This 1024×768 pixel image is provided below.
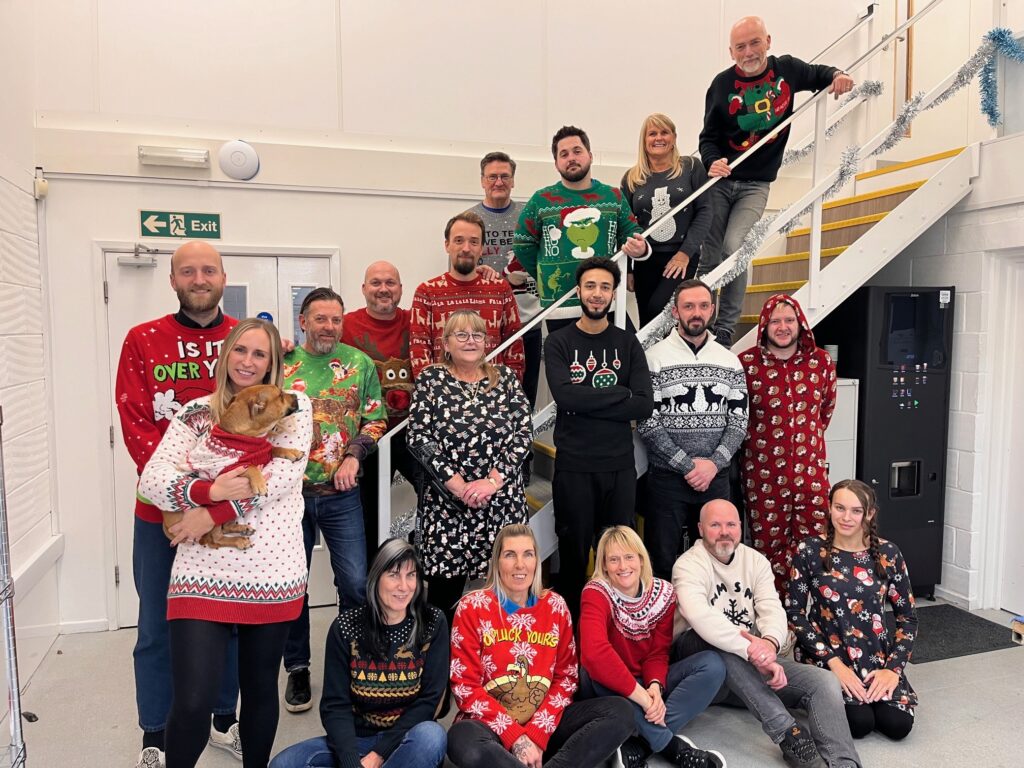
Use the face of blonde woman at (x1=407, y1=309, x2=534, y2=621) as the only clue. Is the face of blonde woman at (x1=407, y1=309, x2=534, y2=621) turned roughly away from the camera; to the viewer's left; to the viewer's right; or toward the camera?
toward the camera

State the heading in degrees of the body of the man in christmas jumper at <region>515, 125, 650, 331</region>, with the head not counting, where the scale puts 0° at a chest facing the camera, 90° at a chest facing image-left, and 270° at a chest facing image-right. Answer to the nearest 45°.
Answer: approximately 0°

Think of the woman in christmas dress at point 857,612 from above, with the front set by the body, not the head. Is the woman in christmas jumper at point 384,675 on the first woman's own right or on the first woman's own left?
on the first woman's own right

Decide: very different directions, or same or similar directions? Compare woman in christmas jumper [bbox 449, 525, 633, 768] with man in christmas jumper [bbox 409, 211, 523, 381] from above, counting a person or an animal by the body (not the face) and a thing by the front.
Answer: same or similar directions

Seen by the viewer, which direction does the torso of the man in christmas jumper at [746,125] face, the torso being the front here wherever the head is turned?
toward the camera

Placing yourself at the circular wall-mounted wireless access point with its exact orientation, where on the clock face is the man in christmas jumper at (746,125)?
The man in christmas jumper is roughly at 10 o'clock from the circular wall-mounted wireless access point.

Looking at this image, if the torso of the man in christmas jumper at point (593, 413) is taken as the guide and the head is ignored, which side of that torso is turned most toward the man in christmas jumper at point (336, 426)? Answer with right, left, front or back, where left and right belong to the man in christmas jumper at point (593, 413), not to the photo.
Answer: right

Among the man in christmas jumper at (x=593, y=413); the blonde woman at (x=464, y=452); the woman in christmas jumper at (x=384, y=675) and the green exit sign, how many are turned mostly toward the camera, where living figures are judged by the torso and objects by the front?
4

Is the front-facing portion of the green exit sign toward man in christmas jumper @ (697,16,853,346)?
no

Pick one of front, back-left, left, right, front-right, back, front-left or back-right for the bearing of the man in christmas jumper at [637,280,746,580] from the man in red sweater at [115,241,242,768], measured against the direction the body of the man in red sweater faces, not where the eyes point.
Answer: left

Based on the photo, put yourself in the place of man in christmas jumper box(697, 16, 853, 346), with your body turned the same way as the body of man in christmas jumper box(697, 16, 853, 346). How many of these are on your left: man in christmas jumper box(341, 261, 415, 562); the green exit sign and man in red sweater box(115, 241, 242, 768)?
0

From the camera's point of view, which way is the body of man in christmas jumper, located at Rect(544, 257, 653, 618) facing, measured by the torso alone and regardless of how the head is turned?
toward the camera

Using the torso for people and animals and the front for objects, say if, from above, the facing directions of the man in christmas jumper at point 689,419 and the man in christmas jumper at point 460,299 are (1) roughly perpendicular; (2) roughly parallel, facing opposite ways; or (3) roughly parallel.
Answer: roughly parallel

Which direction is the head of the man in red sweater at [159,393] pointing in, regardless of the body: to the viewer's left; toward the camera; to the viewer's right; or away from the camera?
toward the camera

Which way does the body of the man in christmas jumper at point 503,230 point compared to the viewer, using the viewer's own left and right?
facing the viewer

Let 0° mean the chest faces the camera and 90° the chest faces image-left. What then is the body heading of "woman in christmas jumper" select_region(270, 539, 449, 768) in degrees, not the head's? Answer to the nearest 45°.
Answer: approximately 0°

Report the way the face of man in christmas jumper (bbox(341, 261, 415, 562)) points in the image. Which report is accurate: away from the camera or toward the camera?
toward the camera

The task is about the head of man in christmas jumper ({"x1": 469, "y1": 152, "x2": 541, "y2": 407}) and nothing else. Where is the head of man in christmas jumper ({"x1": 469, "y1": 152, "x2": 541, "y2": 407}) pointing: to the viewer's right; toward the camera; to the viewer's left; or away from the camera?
toward the camera

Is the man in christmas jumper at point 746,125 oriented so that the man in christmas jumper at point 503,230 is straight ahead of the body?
no

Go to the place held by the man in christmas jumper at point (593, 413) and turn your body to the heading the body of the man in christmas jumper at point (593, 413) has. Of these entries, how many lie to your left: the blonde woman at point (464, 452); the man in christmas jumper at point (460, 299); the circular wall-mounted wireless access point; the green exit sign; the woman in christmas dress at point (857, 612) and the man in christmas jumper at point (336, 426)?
1

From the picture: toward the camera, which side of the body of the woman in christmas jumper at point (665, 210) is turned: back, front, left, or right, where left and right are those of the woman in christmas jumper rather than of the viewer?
front
